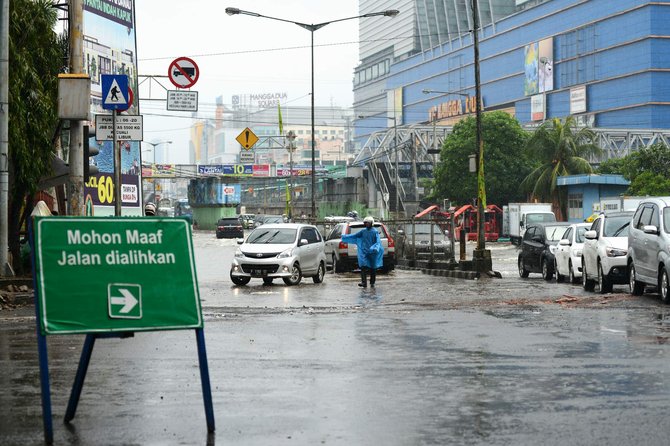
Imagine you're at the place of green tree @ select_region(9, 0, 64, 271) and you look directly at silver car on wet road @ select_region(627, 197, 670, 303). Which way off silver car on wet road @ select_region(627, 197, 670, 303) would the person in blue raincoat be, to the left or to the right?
left

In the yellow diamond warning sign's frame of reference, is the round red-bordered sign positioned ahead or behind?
ahead

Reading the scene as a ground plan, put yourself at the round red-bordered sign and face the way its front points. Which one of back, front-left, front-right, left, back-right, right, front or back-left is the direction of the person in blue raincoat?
front-left

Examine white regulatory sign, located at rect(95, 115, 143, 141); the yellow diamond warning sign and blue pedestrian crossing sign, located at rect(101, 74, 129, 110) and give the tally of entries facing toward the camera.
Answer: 3

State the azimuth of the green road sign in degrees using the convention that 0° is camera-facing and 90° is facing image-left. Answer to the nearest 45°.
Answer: approximately 0°

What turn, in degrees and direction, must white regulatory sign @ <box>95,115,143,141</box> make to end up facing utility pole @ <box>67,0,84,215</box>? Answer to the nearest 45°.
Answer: approximately 45° to its right

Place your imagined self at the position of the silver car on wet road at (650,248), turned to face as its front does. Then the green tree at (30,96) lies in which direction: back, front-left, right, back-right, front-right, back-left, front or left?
back-right

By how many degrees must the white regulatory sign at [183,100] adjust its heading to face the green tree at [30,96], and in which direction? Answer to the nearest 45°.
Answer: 0° — it already faces it

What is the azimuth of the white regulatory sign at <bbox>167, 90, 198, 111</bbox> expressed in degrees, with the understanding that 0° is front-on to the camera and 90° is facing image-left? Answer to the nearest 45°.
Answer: approximately 0°

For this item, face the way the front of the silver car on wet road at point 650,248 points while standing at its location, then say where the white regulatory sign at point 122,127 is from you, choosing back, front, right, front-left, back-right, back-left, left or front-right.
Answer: back-right

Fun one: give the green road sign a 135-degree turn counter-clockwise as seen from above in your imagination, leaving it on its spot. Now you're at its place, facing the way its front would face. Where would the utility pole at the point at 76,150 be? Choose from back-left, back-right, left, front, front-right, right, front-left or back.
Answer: front-left

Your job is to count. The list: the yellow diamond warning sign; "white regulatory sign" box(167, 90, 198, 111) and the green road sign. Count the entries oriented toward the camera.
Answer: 3

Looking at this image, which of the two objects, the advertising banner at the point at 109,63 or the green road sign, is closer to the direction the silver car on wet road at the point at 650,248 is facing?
the green road sign
